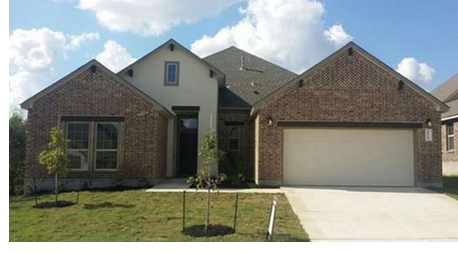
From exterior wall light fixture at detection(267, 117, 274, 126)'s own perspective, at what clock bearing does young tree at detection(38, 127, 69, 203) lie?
The young tree is roughly at 2 o'clock from the exterior wall light fixture.

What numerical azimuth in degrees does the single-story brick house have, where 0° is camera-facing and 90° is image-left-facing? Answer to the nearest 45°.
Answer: approximately 0°

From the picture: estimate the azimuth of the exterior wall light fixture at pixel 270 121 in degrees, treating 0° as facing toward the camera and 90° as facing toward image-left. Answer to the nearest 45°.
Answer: approximately 0°
